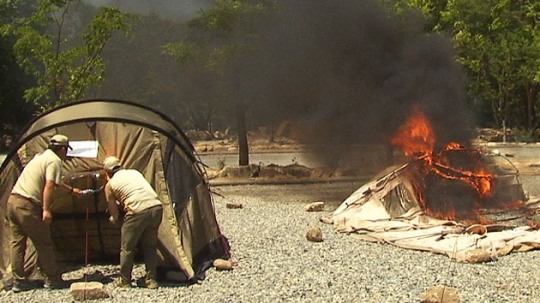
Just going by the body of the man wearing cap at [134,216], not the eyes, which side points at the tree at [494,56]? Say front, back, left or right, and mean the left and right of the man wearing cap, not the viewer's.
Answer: right

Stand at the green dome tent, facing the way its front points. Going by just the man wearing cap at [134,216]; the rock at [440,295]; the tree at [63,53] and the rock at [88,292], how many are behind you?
1

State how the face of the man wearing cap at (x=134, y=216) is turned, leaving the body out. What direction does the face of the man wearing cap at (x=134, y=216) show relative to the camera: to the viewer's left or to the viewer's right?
to the viewer's left

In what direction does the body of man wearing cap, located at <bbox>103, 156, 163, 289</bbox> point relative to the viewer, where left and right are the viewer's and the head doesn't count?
facing away from the viewer and to the left of the viewer

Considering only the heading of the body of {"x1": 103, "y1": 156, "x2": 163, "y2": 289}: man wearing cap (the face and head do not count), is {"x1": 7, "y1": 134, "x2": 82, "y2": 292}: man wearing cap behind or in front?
in front

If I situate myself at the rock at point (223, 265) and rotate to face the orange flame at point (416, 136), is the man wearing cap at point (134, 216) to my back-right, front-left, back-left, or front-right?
back-left

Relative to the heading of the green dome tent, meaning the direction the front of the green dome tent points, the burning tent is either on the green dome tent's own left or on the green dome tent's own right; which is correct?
on the green dome tent's own left

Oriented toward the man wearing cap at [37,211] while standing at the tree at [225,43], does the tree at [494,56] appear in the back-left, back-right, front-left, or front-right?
back-left

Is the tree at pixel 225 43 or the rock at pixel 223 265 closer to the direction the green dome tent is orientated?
the rock

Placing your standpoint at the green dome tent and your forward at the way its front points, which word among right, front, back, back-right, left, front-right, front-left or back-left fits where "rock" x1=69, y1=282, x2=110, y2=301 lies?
front

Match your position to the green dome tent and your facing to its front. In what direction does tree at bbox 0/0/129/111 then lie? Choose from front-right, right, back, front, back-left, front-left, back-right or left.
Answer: back

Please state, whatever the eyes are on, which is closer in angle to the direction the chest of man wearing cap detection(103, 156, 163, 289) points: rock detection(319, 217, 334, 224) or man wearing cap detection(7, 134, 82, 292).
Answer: the man wearing cap

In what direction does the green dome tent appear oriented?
toward the camera

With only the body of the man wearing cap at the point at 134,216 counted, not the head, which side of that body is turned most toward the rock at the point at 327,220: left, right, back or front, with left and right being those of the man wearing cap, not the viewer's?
right

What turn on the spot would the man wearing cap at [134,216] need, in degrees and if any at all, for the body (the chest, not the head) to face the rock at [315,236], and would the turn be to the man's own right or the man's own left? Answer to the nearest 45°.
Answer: approximately 90° to the man's own right

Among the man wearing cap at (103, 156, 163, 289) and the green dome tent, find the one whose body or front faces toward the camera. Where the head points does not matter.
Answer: the green dome tent

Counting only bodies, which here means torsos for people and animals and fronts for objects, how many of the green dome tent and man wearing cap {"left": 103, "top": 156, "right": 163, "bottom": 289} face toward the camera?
1

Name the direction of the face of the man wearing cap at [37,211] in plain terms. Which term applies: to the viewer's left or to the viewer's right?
to the viewer's right
